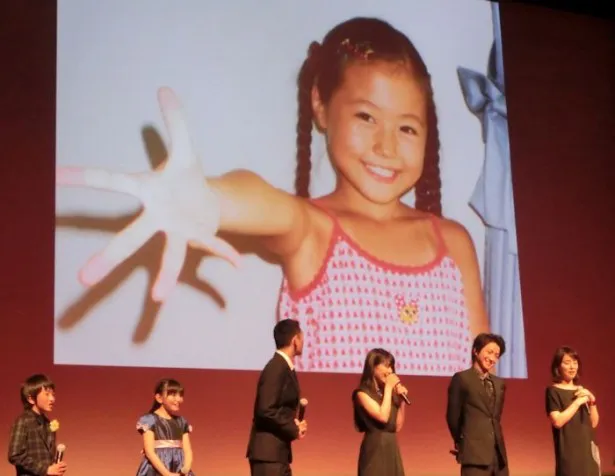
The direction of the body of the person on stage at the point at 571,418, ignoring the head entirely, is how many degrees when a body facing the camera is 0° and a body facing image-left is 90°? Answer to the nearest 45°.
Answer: approximately 315°

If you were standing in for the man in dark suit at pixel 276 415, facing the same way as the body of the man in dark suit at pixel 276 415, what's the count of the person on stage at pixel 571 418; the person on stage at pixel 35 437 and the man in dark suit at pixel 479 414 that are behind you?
1

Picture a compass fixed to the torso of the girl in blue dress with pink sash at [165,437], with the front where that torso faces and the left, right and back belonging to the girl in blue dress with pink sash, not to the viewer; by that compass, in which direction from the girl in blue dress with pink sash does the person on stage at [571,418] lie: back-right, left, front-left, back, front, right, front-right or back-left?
front-left

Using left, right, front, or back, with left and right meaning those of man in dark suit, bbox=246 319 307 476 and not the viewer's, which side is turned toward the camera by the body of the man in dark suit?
right

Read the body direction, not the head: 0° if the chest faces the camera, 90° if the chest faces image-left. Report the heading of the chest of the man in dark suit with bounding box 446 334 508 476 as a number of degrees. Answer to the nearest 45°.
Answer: approximately 315°

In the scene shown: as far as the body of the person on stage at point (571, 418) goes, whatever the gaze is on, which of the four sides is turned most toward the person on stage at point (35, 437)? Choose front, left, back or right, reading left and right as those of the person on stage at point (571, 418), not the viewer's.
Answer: right

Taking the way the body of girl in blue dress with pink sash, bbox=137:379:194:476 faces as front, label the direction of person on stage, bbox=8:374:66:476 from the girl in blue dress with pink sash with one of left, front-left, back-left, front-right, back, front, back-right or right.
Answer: right

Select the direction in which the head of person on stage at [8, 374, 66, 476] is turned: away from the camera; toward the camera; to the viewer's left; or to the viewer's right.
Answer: to the viewer's right

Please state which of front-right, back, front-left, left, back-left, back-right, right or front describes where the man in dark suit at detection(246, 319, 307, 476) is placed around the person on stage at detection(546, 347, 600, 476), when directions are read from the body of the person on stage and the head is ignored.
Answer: right
